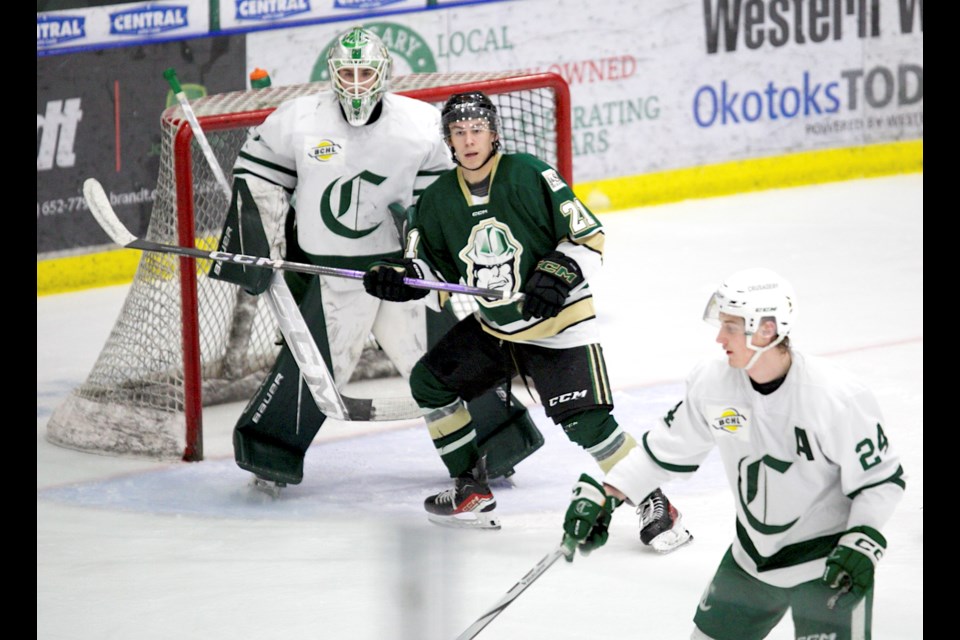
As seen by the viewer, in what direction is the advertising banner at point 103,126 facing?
toward the camera

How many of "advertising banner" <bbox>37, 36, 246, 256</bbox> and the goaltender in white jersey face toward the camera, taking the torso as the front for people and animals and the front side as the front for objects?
2

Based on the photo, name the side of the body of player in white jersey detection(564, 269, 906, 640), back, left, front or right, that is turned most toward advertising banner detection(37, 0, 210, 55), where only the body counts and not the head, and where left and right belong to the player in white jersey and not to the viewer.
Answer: right

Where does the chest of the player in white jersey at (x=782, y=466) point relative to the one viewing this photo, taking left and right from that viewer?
facing the viewer and to the left of the viewer

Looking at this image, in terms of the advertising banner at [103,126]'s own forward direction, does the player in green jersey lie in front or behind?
in front

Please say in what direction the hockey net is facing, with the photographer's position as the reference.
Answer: facing the viewer and to the right of the viewer

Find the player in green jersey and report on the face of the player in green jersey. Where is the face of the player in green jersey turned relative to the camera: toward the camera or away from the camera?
toward the camera

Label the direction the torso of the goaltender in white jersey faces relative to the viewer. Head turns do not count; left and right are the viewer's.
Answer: facing the viewer
